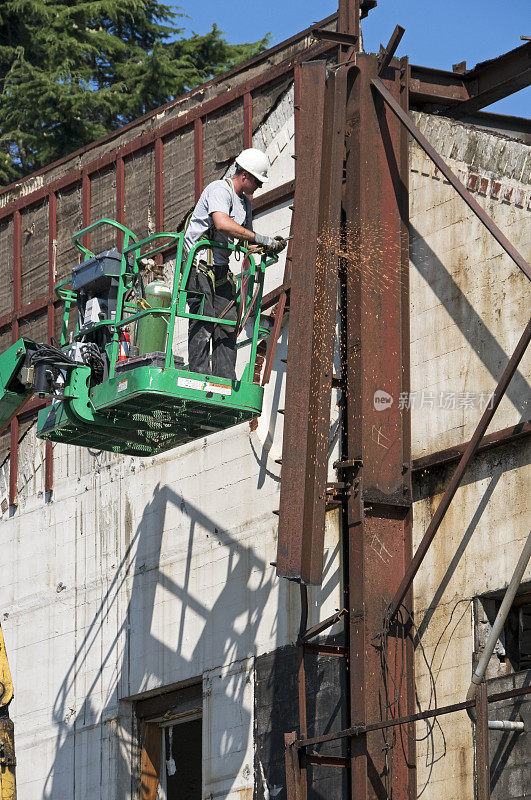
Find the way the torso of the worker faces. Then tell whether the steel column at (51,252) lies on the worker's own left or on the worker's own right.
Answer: on the worker's own left

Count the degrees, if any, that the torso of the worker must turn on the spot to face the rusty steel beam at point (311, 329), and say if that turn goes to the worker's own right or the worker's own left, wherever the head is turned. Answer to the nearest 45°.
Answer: approximately 45° to the worker's own left

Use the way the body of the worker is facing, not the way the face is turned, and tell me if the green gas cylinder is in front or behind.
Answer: behind

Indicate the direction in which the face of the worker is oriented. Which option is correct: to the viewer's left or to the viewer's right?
to the viewer's right

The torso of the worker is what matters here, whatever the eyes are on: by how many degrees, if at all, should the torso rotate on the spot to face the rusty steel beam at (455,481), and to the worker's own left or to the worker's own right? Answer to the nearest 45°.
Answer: approximately 45° to the worker's own left

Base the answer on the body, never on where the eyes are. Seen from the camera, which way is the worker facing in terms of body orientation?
to the viewer's right
